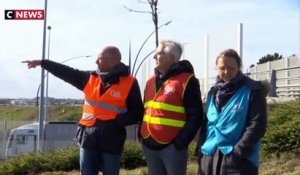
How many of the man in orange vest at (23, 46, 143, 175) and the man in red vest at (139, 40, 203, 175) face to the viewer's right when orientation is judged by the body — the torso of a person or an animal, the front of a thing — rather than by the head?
0

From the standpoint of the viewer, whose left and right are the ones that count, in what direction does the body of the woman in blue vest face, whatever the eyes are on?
facing the viewer and to the left of the viewer

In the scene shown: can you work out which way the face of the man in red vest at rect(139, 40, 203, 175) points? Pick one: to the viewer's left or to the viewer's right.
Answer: to the viewer's left

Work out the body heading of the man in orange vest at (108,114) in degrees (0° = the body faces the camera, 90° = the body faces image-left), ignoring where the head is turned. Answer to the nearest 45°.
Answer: approximately 45°

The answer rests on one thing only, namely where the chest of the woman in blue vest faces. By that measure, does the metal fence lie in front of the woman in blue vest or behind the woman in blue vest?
behind

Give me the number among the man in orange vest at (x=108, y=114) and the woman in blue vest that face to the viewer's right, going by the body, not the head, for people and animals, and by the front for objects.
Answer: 0

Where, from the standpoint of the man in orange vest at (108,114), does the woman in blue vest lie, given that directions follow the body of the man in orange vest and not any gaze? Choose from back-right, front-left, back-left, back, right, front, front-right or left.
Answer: left

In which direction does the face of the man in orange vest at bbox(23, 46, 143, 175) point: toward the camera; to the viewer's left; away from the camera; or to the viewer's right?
to the viewer's left
